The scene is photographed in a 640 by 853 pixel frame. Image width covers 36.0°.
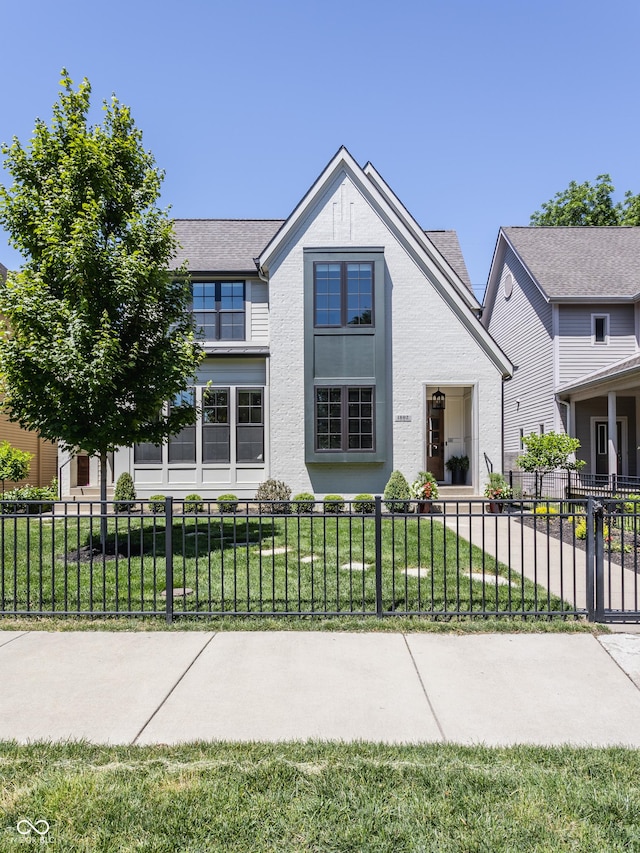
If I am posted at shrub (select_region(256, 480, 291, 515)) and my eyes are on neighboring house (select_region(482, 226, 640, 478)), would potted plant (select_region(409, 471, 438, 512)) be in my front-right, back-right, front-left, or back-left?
front-right

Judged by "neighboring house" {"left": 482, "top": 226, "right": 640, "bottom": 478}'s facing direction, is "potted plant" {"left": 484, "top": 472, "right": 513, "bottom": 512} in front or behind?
in front

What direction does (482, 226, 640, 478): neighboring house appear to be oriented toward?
toward the camera

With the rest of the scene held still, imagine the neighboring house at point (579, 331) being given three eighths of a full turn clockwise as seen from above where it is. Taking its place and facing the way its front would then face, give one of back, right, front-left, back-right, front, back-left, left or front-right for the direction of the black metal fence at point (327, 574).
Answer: back-left

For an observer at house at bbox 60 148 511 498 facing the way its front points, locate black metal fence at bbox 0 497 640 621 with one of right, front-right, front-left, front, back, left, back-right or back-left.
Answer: front

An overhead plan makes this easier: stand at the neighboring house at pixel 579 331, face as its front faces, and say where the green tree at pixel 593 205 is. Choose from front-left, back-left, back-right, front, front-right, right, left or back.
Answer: back

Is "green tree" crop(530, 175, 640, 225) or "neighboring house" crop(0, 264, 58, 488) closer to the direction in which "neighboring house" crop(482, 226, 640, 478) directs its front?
the neighboring house

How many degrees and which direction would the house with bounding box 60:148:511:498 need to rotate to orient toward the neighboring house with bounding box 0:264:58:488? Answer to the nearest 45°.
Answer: approximately 135° to its right

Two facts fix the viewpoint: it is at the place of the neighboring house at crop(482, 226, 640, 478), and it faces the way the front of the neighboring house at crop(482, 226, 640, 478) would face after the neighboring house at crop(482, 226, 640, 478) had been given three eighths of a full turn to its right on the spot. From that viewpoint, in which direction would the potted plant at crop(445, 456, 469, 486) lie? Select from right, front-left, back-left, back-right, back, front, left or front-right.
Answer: left

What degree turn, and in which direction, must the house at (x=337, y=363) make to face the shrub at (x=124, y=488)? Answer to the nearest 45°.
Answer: approximately 90° to its right

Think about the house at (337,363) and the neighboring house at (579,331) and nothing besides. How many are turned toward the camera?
2

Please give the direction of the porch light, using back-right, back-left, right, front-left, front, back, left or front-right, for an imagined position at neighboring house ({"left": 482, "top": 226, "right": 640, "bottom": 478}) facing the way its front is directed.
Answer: front-right

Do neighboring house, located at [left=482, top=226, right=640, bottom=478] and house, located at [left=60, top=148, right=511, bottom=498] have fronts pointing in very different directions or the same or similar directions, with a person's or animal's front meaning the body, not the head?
same or similar directions
